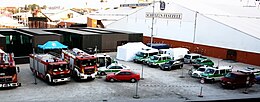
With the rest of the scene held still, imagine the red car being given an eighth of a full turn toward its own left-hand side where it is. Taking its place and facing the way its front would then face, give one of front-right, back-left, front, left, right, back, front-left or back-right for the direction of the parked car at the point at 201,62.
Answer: back

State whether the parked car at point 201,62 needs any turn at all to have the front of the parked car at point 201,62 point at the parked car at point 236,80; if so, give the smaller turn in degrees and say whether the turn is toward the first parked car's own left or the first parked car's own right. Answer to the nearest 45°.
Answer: approximately 45° to the first parked car's own left

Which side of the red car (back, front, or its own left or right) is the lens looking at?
left

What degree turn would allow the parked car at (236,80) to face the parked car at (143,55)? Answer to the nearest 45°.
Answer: approximately 90° to its right

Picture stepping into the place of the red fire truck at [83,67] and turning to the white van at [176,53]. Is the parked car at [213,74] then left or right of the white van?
right

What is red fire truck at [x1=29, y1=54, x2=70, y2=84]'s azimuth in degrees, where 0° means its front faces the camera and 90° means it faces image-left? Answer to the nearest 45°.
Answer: approximately 315°

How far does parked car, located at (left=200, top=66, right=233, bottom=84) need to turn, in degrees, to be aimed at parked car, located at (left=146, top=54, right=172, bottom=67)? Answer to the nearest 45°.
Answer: approximately 90° to its right
